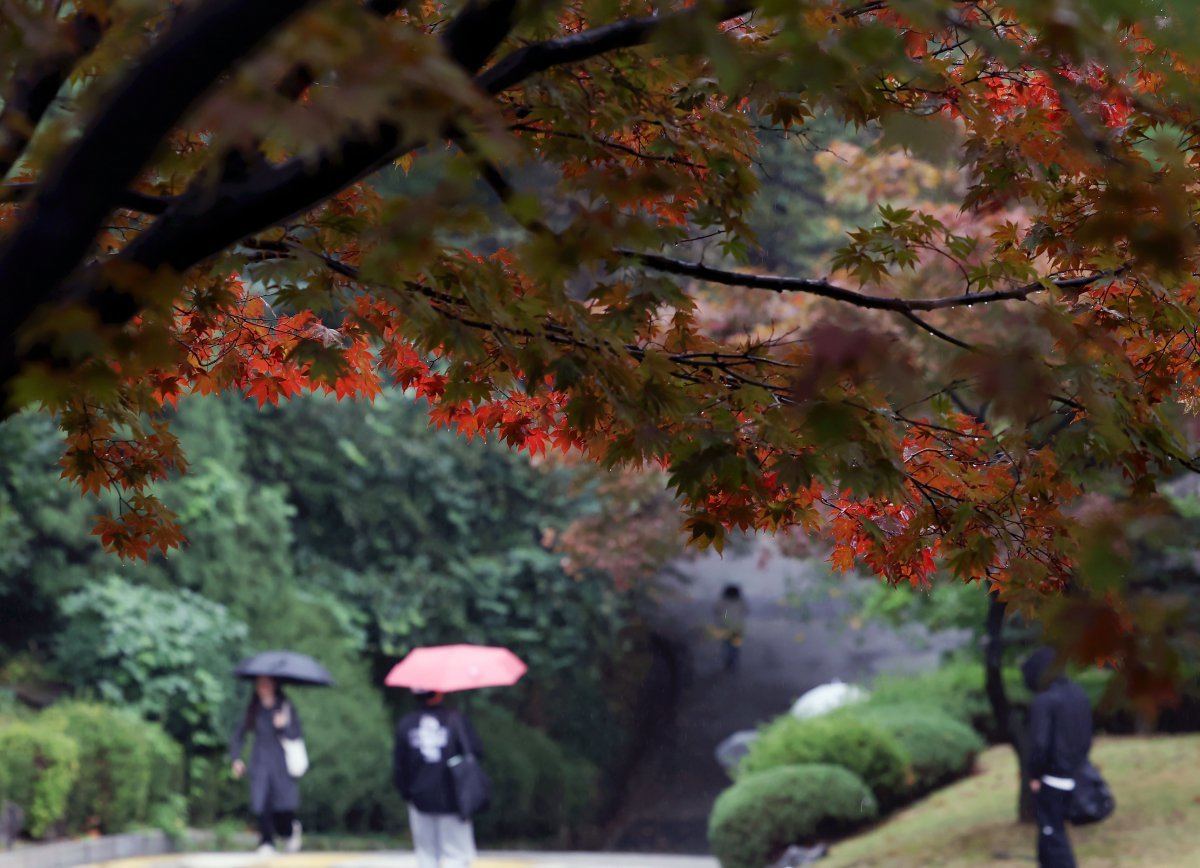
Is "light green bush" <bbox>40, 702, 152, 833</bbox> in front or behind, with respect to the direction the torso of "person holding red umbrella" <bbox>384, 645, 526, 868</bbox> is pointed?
in front

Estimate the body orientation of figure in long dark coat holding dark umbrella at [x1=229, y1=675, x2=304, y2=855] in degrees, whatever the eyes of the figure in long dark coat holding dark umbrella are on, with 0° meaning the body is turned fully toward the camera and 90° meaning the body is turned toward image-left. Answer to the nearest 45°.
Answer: approximately 0°

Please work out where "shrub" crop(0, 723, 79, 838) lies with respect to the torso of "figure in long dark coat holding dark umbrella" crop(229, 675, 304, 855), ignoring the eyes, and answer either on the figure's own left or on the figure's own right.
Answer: on the figure's own right

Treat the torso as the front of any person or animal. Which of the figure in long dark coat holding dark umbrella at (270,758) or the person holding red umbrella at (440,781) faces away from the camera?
the person holding red umbrella

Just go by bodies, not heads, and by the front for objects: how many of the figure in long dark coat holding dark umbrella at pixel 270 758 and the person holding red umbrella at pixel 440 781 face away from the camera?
1

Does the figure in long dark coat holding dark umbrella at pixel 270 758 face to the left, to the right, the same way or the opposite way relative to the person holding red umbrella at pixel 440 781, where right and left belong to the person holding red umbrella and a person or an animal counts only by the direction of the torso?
the opposite way

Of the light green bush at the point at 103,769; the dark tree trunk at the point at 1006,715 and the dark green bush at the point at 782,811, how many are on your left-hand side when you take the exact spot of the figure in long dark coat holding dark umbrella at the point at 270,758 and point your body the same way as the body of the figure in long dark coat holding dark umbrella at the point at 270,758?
2

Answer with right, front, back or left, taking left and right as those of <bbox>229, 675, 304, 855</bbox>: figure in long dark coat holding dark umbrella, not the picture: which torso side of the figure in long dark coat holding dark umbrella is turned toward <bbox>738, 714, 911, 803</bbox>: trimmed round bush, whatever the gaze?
left

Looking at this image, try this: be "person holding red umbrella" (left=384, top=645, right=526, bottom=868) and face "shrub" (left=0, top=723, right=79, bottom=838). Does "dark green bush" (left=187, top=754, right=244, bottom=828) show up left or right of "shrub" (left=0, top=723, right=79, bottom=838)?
right

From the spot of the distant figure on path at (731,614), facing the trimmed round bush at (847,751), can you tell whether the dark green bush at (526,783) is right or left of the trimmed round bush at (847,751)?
right

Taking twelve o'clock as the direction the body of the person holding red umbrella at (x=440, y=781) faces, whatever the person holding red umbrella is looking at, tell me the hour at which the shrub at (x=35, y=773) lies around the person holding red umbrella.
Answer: The shrub is roughly at 10 o'clock from the person holding red umbrella.

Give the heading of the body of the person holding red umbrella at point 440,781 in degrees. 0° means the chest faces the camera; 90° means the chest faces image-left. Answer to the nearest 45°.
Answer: approximately 180°
